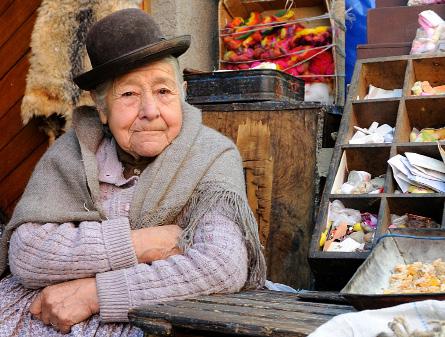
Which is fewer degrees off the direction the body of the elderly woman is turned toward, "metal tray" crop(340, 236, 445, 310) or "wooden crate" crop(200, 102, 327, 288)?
the metal tray

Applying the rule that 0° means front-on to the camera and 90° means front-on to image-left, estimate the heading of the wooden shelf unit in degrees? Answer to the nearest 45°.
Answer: approximately 0°

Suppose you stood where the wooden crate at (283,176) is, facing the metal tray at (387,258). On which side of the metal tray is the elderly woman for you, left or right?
right

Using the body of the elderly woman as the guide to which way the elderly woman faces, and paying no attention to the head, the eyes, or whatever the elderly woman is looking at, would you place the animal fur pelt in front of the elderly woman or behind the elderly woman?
behind

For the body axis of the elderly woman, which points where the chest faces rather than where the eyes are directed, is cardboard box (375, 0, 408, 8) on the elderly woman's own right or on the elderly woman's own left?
on the elderly woman's own left

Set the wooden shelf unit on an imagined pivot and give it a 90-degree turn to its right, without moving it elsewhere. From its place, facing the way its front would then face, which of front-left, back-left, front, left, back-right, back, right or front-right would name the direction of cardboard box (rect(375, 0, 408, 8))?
right

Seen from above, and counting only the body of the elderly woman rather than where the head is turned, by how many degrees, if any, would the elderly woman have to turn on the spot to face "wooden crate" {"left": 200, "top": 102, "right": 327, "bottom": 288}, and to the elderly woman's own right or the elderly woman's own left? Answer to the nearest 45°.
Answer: approximately 135° to the elderly woman's own left

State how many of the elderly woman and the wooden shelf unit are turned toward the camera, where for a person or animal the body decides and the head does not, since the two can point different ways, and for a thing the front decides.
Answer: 2

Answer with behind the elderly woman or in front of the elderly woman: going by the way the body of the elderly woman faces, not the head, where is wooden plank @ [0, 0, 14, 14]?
behind
